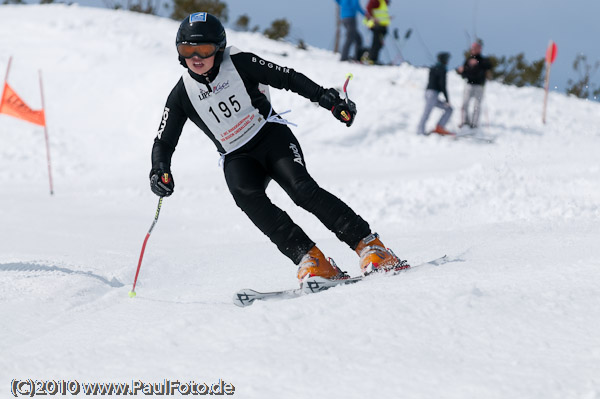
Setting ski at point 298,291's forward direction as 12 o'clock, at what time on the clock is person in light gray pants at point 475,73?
The person in light gray pants is roughly at 5 o'clock from the ski.

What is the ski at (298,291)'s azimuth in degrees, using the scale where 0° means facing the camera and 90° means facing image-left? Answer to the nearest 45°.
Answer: approximately 45°

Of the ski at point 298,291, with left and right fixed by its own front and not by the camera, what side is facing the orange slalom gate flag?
right

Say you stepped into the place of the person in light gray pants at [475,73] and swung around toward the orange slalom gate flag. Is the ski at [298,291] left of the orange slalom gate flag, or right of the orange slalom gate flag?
left

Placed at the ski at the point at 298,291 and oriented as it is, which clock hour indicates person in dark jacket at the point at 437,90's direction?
The person in dark jacket is roughly at 5 o'clock from the ski.
